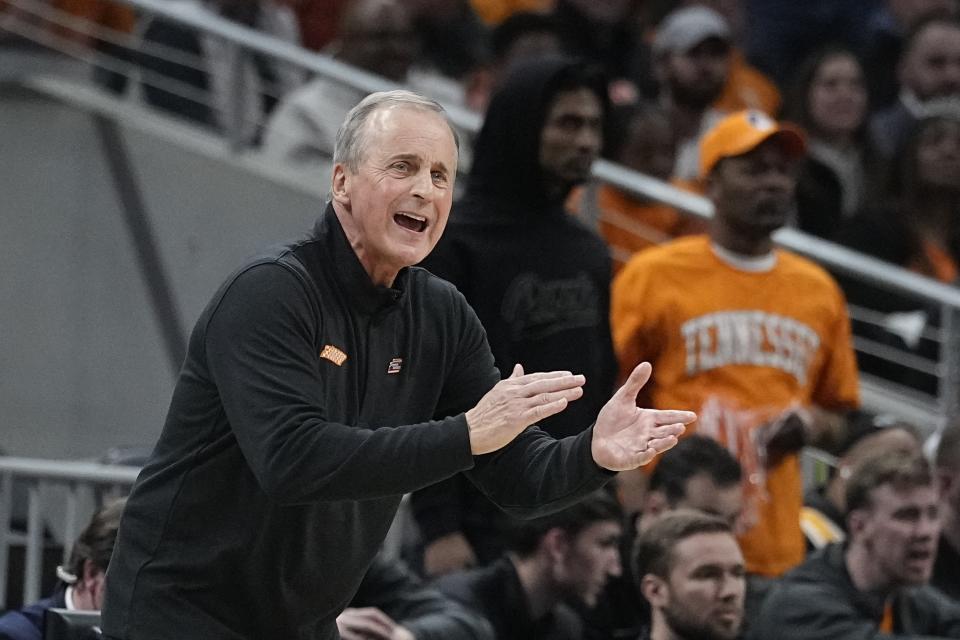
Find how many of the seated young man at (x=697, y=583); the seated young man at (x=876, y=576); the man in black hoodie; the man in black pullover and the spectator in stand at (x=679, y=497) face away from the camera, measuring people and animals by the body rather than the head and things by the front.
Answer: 0

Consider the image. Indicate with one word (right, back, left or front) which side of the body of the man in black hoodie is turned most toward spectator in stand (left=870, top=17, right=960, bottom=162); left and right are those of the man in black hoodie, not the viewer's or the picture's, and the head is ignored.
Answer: left

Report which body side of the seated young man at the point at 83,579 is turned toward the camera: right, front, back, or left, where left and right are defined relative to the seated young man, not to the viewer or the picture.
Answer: right

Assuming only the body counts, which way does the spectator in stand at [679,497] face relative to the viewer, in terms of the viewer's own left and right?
facing the viewer and to the right of the viewer

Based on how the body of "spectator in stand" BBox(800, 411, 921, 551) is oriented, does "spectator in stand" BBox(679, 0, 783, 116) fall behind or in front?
behind

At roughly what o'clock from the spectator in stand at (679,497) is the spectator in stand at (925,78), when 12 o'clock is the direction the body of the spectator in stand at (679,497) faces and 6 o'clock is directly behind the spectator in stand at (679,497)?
the spectator in stand at (925,78) is roughly at 8 o'clock from the spectator in stand at (679,497).

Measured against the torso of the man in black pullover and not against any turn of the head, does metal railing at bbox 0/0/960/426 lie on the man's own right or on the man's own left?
on the man's own left

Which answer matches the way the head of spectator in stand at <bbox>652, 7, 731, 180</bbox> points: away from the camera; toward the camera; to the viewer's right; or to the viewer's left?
toward the camera

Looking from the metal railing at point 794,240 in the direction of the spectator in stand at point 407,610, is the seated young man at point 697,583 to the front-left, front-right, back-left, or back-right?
front-left

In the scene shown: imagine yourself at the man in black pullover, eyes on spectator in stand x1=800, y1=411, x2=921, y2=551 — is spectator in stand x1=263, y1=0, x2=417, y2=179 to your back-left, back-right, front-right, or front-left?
front-left

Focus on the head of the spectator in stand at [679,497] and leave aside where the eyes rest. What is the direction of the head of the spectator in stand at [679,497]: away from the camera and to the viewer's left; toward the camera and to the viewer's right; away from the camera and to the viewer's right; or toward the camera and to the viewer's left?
toward the camera and to the viewer's right

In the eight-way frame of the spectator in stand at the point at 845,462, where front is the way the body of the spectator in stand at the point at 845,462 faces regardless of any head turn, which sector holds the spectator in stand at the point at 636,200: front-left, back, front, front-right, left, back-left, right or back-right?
back

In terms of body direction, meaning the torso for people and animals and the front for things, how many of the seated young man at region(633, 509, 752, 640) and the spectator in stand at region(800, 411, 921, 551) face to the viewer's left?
0

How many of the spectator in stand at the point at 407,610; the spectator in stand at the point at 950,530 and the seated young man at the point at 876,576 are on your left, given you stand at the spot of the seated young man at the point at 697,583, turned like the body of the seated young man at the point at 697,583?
2

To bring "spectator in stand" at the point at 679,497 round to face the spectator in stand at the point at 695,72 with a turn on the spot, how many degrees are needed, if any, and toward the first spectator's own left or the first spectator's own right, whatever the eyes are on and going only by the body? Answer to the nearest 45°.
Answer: approximately 135° to the first spectator's own left

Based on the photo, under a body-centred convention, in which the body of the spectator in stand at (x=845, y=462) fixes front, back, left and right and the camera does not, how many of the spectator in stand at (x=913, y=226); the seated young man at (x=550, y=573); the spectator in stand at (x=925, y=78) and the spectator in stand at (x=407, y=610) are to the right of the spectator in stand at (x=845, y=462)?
2

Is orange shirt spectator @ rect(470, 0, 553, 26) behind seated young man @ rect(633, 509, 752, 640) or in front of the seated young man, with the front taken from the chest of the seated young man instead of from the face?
behind
